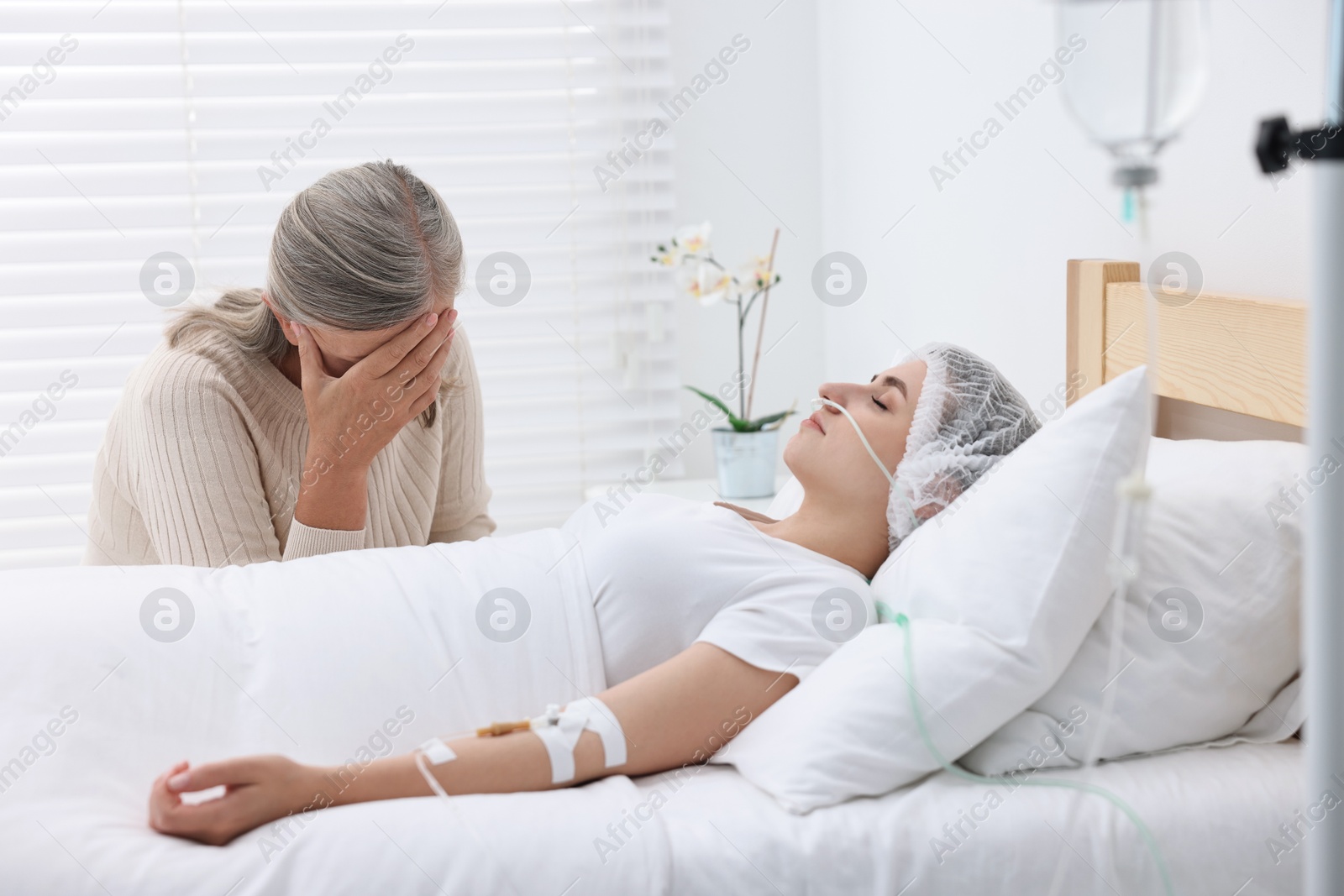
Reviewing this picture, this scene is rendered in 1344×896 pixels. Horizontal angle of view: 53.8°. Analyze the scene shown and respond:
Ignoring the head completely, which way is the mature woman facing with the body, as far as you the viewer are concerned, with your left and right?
facing the viewer and to the right of the viewer

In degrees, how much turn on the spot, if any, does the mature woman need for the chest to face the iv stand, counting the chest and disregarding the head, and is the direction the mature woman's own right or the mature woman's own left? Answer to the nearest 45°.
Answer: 0° — they already face it

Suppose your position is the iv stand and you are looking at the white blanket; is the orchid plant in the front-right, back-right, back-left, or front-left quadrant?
front-right

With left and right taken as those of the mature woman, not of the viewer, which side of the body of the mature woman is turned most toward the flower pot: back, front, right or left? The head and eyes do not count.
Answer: left

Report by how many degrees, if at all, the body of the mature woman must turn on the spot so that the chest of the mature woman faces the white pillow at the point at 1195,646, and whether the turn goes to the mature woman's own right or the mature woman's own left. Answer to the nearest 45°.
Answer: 0° — they already face it

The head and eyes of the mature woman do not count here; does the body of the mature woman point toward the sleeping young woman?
yes

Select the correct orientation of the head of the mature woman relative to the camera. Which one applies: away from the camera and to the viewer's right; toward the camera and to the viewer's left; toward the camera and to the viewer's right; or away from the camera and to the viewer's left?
toward the camera and to the viewer's right

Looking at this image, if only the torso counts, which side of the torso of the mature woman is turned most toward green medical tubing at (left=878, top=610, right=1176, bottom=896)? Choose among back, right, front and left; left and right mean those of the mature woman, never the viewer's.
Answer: front

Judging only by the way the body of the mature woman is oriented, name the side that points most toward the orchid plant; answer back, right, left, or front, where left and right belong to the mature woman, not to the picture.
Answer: left

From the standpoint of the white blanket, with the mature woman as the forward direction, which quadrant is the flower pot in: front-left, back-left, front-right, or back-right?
front-right
